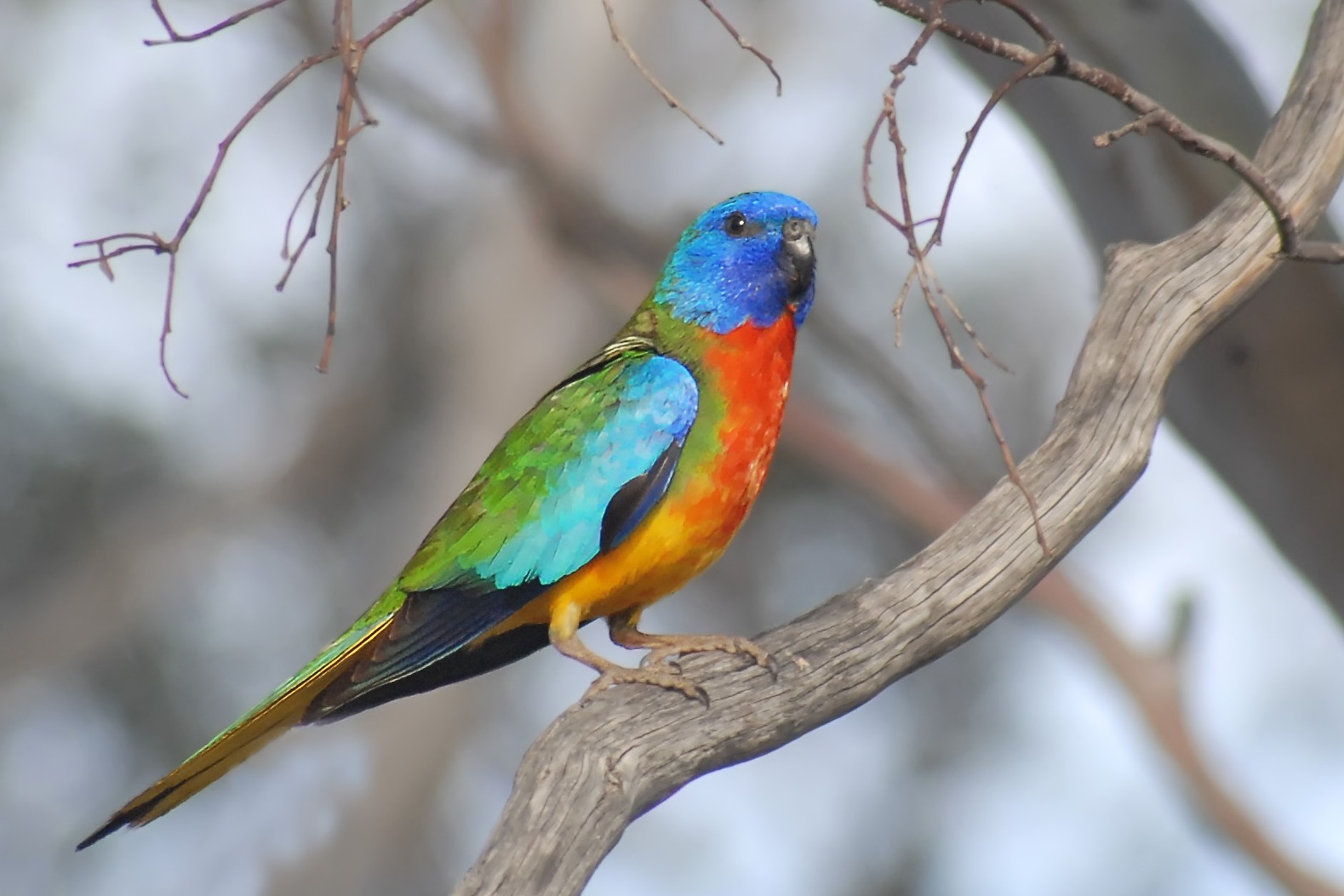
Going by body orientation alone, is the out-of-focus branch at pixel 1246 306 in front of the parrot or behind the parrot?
in front

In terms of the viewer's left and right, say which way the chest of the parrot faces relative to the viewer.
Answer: facing to the right of the viewer

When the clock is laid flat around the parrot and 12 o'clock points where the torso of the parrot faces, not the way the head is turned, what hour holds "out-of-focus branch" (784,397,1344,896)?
The out-of-focus branch is roughly at 10 o'clock from the parrot.
